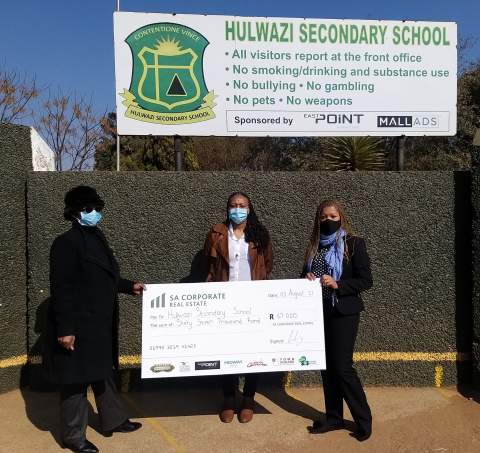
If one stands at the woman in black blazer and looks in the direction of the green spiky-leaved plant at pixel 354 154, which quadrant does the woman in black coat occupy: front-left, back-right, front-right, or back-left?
back-left

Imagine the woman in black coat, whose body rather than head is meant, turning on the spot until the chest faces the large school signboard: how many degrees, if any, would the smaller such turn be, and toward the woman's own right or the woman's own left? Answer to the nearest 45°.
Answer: approximately 90° to the woman's own left

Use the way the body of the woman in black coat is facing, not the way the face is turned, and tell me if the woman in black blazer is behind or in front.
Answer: in front

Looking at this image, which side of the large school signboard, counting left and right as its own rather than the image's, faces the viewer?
front

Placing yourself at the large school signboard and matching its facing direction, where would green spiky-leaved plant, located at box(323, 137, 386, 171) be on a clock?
The green spiky-leaved plant is roughly at 7 o'clock from the large school signboard.

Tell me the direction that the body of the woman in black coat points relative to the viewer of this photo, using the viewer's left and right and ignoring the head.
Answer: facing the viewer and to the right of the viewer

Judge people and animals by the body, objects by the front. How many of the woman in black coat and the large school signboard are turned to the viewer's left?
0
